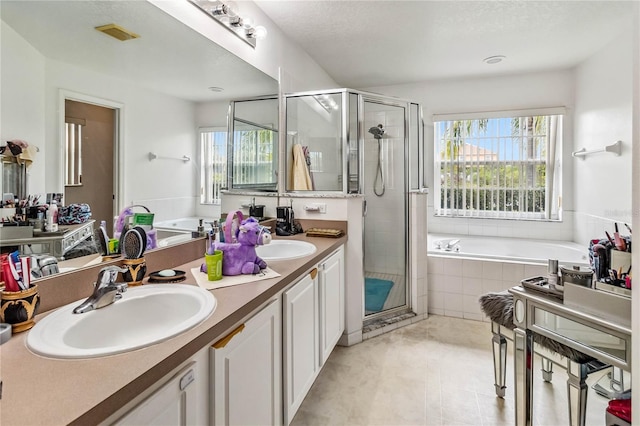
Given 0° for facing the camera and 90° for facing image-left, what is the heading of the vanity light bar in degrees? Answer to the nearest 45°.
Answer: approximately 315°

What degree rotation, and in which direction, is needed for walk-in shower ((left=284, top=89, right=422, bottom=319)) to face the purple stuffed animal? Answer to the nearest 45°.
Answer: approximately 45° to its right

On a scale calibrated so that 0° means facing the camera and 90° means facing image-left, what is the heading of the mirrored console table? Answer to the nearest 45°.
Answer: approximately 45°
